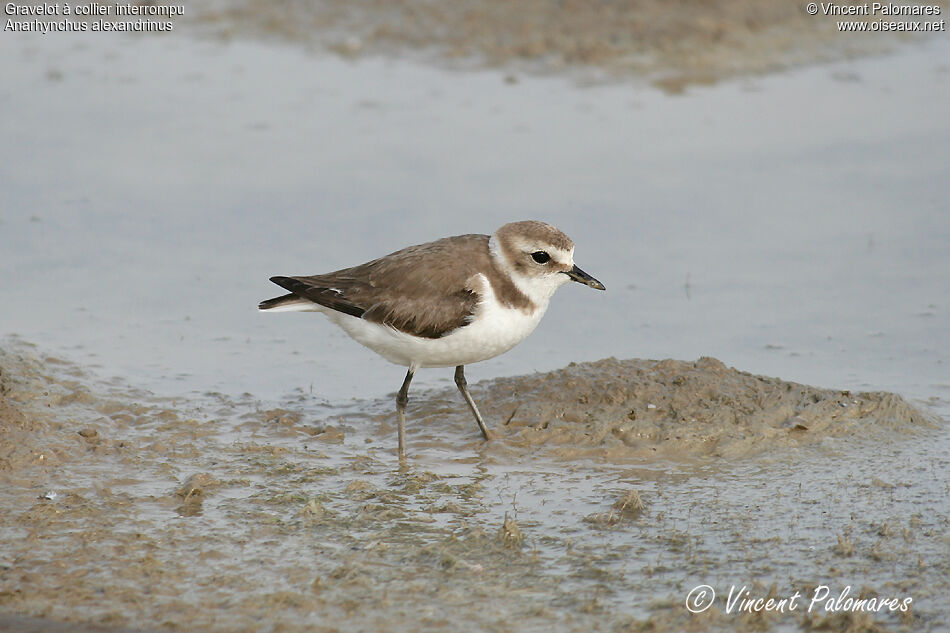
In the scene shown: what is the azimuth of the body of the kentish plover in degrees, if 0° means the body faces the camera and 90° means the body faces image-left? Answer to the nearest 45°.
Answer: approximately 270°
